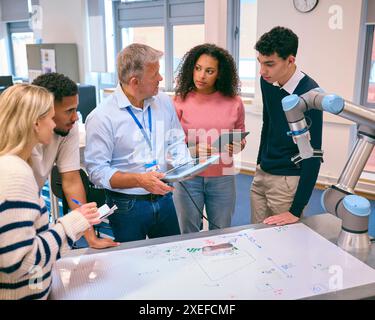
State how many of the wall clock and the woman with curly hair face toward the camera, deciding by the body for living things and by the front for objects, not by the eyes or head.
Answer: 2

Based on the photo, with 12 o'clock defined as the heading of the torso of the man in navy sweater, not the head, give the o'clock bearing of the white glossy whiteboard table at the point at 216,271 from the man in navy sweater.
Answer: The white glossy whiteboard table is roughly at 11 o'clock from the man in navy sweater.

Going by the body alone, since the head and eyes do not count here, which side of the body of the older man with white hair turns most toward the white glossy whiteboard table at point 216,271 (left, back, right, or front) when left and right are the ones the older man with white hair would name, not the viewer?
front

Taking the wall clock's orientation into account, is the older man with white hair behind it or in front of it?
in front

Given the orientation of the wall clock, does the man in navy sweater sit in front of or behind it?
in front

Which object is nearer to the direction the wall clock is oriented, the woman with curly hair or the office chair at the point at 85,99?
the woman with curly hair

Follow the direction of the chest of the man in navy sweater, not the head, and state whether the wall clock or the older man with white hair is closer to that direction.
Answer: the older man with white hair

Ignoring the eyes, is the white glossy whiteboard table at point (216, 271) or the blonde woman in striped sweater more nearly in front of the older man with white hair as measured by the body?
the white glossy whiteboard table

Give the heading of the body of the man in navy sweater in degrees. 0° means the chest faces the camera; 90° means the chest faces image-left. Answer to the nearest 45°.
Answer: approximately 45°

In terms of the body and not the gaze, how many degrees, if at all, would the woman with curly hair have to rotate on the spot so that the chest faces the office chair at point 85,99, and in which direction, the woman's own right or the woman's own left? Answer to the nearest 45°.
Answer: approximately 135° to the woman's own right

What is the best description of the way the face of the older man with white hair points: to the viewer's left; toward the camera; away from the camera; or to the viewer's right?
to the viewer's right

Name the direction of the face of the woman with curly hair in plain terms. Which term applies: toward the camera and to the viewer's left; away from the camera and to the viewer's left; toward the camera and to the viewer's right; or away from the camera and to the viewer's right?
toward the camera and to the viewer's left

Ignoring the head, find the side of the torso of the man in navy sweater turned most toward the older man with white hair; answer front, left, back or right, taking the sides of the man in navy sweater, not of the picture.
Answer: front
